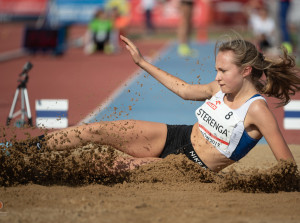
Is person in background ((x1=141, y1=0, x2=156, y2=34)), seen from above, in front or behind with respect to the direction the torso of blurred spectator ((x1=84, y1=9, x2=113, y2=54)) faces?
behind

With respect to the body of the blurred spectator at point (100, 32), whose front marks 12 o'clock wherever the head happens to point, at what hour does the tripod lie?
The tripod is roughly at 12 o'clock from the blurred spectator.

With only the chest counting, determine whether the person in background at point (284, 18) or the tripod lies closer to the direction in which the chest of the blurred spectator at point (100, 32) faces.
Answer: the tripod

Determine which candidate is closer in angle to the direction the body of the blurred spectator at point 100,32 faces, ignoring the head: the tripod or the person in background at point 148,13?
the tripod

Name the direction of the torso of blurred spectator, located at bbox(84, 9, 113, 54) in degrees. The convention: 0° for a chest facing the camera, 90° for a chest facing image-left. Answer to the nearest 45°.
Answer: approximately 0°

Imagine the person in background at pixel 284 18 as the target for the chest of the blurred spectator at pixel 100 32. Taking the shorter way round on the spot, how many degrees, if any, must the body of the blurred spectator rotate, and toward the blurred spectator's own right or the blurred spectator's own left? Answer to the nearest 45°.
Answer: approximately 45° to the blurred spectator's own left
